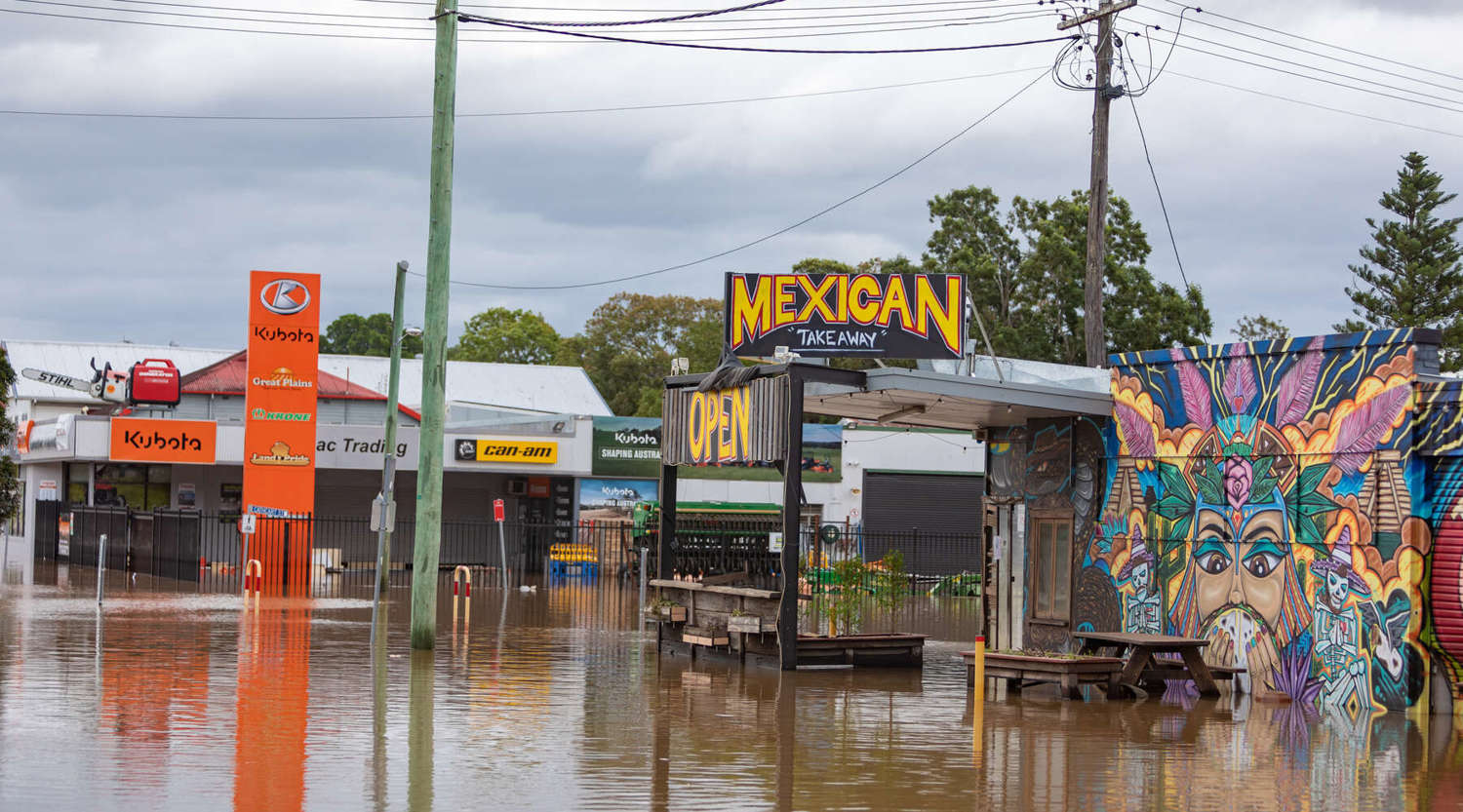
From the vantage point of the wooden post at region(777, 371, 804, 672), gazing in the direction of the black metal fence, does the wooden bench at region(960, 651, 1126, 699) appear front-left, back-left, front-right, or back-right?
back-right

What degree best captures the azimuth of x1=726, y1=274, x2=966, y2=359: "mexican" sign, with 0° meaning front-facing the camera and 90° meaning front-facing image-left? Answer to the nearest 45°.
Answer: approximately 0°

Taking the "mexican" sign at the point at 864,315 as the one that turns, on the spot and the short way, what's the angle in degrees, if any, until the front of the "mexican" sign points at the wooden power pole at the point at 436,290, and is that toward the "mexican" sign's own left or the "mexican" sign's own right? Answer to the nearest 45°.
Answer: approximately 90° to the "mexican" sign's own right

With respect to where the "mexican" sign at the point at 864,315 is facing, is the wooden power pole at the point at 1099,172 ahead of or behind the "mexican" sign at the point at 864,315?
behind
